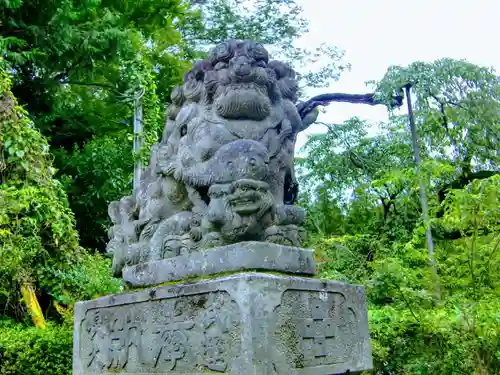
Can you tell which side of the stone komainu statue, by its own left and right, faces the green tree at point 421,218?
left

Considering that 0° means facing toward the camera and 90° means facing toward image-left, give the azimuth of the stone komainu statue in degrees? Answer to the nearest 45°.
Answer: approximately 315°

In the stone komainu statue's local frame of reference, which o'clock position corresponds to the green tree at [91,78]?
The green tree is roughly at 7 o'clock from the stone komainu statue.
